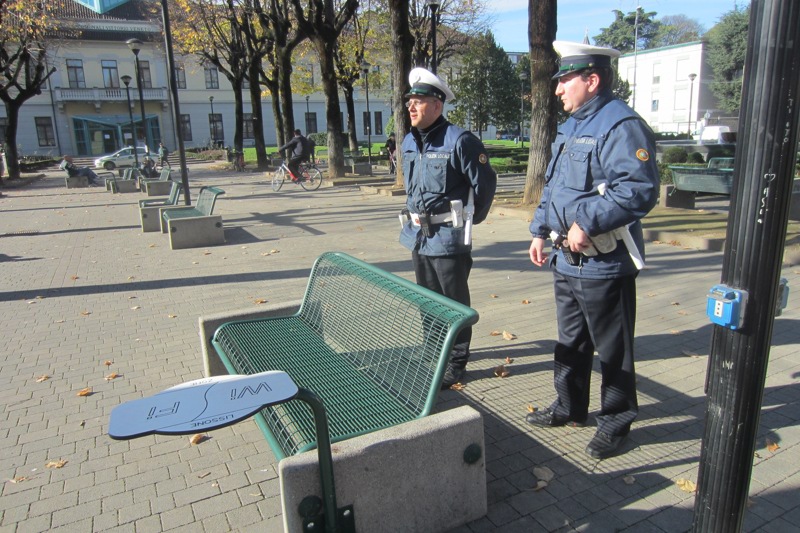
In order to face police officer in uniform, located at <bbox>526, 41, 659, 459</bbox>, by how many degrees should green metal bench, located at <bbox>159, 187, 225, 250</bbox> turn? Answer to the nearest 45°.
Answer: approximately 90° to its left

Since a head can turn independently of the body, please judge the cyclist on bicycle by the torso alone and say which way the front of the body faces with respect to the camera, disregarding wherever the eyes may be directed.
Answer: to the viewer's left

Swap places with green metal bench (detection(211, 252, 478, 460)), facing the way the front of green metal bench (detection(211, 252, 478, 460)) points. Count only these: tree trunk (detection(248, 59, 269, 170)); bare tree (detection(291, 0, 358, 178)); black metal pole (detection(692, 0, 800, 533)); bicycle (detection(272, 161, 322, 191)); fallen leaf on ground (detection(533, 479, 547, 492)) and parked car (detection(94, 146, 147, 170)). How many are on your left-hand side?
2

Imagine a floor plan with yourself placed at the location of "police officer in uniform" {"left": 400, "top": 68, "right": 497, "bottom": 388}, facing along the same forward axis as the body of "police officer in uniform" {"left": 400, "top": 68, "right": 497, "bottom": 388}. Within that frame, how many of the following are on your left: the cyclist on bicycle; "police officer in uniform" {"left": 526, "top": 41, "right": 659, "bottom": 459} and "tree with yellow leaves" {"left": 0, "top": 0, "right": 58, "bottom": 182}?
1

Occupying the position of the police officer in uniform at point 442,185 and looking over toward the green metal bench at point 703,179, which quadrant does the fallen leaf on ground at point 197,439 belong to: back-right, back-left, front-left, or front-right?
back-left

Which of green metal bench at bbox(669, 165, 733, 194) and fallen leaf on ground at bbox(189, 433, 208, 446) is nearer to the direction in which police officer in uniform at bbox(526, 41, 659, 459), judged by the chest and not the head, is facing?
the fallen leaf on ground

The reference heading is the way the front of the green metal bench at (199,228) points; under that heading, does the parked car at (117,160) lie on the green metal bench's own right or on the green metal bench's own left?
on the green metal bench's own right

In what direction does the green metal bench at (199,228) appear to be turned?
to the viewer's left

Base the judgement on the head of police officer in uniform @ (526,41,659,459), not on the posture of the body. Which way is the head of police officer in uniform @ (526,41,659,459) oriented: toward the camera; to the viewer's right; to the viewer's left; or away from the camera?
to the viewer's left

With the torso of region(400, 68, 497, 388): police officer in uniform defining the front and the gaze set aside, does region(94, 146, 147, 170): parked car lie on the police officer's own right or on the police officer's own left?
on the police officer's own right

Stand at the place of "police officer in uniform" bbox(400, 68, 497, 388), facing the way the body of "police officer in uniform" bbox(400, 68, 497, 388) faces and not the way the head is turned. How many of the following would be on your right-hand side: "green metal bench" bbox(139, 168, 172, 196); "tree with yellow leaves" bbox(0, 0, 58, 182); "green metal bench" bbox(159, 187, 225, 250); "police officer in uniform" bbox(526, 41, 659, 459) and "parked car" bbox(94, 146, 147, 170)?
4

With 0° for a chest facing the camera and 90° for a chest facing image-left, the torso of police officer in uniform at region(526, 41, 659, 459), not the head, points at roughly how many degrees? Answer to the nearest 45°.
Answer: approximately 45°

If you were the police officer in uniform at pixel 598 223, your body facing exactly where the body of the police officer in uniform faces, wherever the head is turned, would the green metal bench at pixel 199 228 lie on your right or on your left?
on your right

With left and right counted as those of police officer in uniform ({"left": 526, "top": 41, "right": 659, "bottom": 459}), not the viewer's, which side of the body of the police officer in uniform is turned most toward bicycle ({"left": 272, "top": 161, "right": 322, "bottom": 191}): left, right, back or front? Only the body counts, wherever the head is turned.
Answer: right
